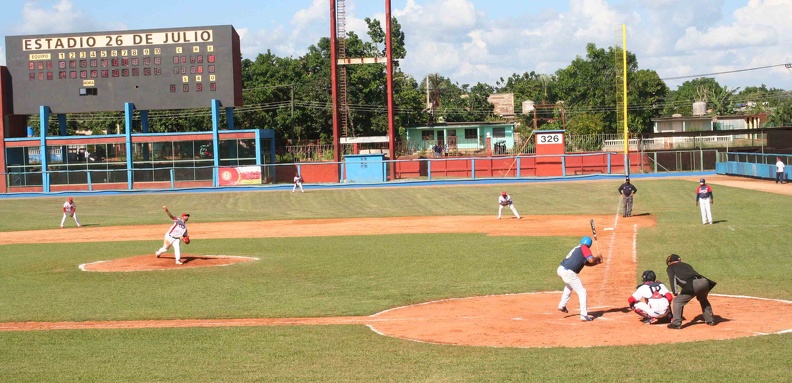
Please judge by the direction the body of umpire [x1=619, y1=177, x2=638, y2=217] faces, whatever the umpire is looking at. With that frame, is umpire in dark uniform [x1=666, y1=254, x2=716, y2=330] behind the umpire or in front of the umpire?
in front

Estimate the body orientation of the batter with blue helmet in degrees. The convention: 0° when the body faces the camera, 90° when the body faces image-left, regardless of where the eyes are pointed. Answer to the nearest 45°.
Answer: approximately 225°

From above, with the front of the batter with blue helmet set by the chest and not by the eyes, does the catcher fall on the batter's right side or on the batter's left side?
on the batter's right side

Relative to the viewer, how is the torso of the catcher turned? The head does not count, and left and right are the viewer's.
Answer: facing away from the viewer and to the left of the viewer

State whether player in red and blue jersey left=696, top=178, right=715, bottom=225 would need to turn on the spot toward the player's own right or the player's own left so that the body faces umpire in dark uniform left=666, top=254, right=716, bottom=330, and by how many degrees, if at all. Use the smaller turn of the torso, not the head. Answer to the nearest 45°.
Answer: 0° — they already face them

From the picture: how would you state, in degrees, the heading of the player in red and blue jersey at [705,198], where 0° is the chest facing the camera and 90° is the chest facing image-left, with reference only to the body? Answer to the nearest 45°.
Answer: approximately 0°

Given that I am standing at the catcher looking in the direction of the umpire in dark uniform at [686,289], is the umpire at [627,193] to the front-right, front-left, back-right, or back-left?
back-left

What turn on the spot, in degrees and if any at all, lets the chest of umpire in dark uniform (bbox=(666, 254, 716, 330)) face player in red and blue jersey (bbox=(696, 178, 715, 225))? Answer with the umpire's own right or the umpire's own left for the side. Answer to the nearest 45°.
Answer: approximately 45° to the umpire's own right

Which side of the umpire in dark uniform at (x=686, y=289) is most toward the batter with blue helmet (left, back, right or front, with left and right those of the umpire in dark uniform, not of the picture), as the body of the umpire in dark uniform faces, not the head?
front

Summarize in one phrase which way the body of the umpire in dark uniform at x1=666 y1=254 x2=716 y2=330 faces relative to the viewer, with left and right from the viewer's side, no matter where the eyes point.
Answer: facing away from the viewer and to the left of the viewer

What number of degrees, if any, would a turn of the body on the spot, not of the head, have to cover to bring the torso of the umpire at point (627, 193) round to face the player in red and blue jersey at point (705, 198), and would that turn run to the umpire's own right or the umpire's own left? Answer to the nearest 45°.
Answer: approximately 45° to the umpire's own left

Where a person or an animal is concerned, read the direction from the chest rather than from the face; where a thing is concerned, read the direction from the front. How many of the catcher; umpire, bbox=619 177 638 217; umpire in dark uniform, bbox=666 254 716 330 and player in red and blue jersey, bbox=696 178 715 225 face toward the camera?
2

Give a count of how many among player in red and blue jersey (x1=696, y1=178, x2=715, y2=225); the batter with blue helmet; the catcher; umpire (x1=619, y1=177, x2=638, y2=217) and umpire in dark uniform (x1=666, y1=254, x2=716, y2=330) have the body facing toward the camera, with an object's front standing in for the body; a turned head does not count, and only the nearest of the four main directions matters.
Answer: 2
